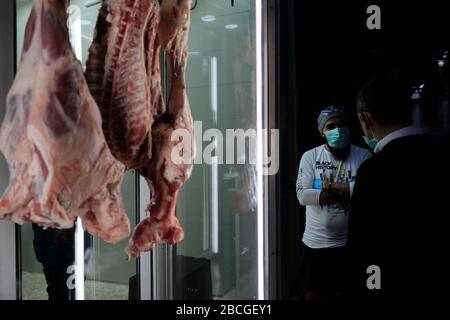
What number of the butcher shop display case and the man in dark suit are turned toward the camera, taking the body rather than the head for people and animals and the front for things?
1

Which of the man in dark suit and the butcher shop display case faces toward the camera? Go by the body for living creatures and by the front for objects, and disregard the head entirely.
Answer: the butcher shop display case

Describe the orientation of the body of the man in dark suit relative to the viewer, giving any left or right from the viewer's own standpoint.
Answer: facing away from the viewer and to the left of the viewer

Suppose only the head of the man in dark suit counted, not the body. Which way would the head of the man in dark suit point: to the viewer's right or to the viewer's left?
to the viewer's left

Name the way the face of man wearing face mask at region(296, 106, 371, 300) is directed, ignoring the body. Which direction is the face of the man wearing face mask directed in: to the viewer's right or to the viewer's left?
to the viewer's right

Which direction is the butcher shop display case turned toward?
toward the camera
